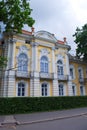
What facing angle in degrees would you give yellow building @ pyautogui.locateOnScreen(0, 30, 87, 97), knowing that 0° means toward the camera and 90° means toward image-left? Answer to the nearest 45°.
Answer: approximately 315°
